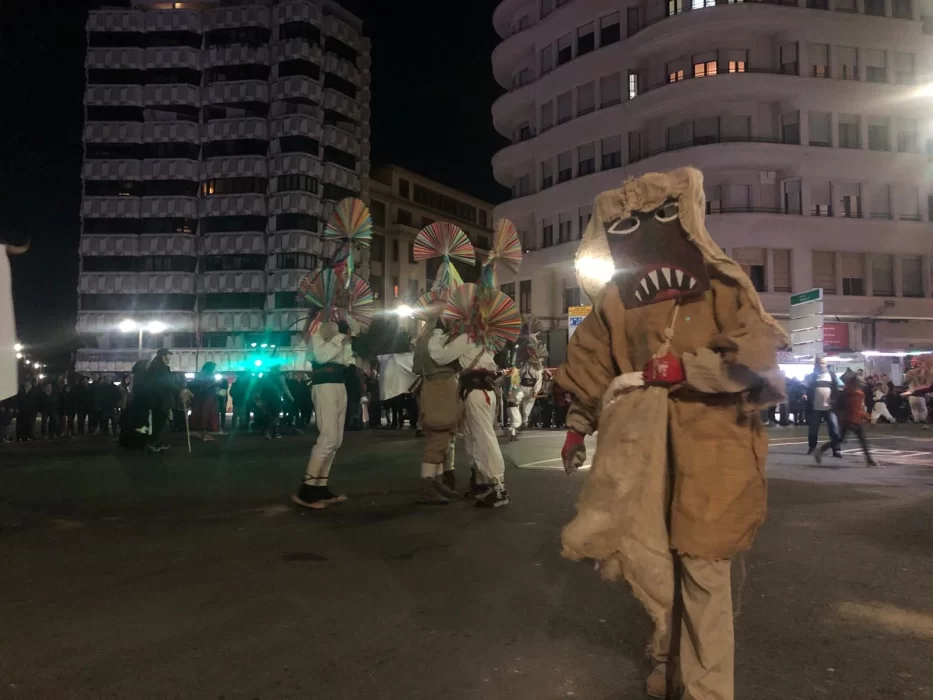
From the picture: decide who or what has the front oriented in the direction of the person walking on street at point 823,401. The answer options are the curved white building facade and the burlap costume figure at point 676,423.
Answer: the curved white building facade

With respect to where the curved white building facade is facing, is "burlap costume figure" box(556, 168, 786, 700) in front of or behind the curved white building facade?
in front

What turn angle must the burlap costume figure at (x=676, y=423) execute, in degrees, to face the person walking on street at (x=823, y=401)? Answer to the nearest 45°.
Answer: approximately 180°

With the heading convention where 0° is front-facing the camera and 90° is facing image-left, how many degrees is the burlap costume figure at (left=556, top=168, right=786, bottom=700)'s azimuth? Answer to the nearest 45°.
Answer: approximately 0°

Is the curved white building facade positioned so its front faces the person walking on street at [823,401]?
yes

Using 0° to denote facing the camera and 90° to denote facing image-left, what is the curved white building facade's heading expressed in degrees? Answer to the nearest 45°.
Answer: approximately 0°

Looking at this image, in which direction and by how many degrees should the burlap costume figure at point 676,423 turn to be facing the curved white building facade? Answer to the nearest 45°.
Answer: approximately 180°

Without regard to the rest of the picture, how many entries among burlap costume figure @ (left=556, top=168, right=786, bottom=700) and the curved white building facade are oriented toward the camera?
2
